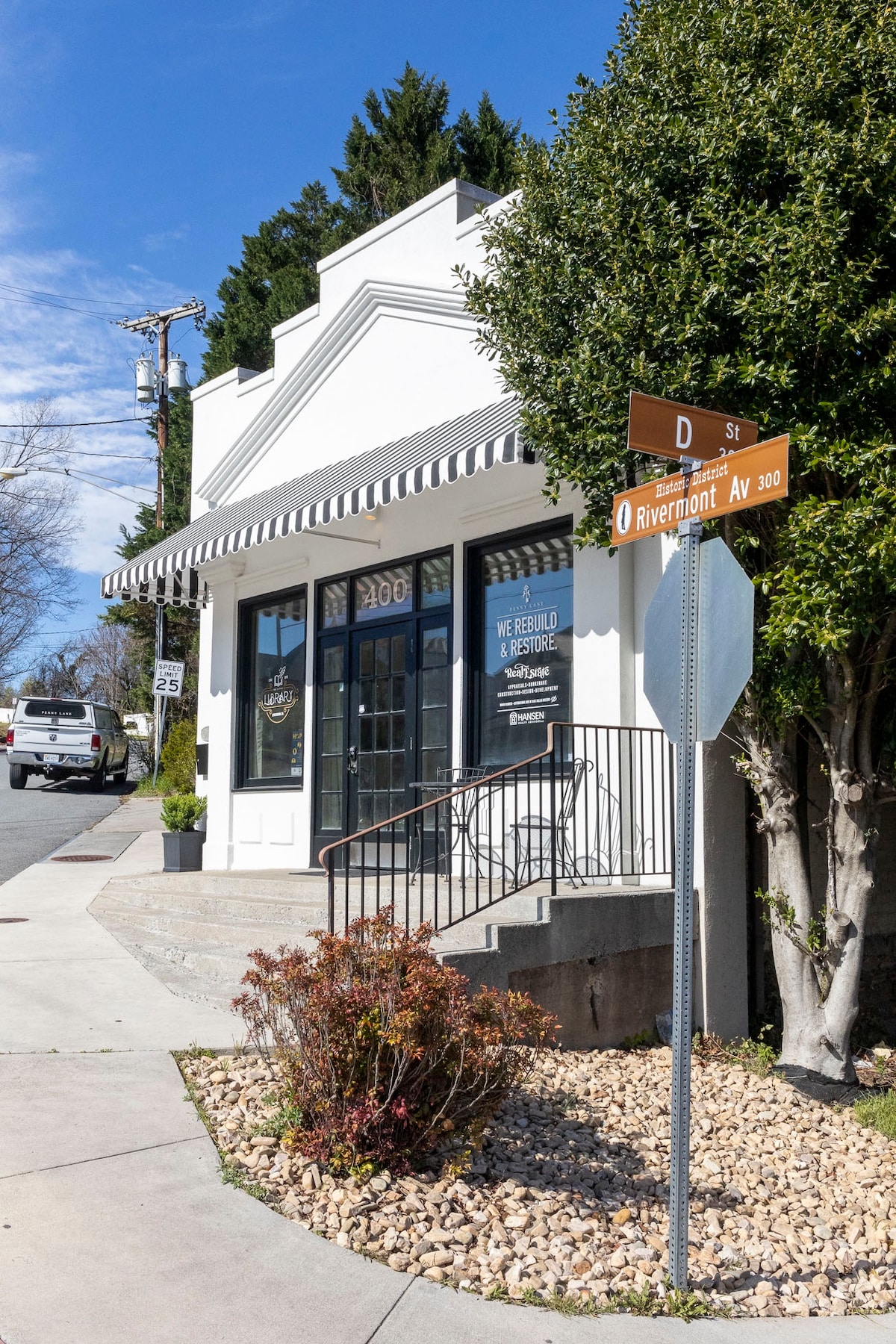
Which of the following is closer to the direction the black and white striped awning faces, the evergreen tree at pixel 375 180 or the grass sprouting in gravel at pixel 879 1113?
the grass sprouting in gravel

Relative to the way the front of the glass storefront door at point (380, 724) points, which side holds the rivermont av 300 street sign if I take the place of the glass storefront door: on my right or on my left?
on my left

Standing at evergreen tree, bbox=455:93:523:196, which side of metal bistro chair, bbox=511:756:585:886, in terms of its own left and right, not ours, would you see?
right

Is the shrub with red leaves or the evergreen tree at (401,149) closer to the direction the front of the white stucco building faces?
the shrub with red leaves

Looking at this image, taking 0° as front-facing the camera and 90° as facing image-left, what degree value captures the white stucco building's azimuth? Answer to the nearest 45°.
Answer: approximately 45°

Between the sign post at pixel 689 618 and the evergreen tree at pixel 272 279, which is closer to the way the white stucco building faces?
the sign post

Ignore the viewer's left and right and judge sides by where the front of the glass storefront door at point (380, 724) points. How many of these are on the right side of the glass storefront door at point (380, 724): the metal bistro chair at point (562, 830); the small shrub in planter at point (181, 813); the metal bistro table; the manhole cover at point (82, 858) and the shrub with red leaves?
2

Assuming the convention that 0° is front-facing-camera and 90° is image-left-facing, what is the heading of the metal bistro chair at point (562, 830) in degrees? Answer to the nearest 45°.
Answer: approximately 90°

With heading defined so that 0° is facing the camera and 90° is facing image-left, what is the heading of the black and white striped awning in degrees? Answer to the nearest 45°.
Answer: approximately 45°

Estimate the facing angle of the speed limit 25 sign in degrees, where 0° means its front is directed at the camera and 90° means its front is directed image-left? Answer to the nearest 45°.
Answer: approximately 0°

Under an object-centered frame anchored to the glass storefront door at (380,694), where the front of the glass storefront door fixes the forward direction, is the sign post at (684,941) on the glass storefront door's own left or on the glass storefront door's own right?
on the glass storefront door's own left

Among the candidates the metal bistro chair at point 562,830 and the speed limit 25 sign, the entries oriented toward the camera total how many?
1

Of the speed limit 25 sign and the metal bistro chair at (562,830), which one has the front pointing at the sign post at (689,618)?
the speed limit 25 sign

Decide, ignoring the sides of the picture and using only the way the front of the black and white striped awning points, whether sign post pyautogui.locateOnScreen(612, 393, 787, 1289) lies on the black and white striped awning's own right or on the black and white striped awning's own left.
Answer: on the black and white striped awning's own left

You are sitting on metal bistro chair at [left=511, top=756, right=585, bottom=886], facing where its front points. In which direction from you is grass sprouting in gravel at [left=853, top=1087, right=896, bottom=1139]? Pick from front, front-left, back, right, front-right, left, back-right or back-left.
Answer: back-left
